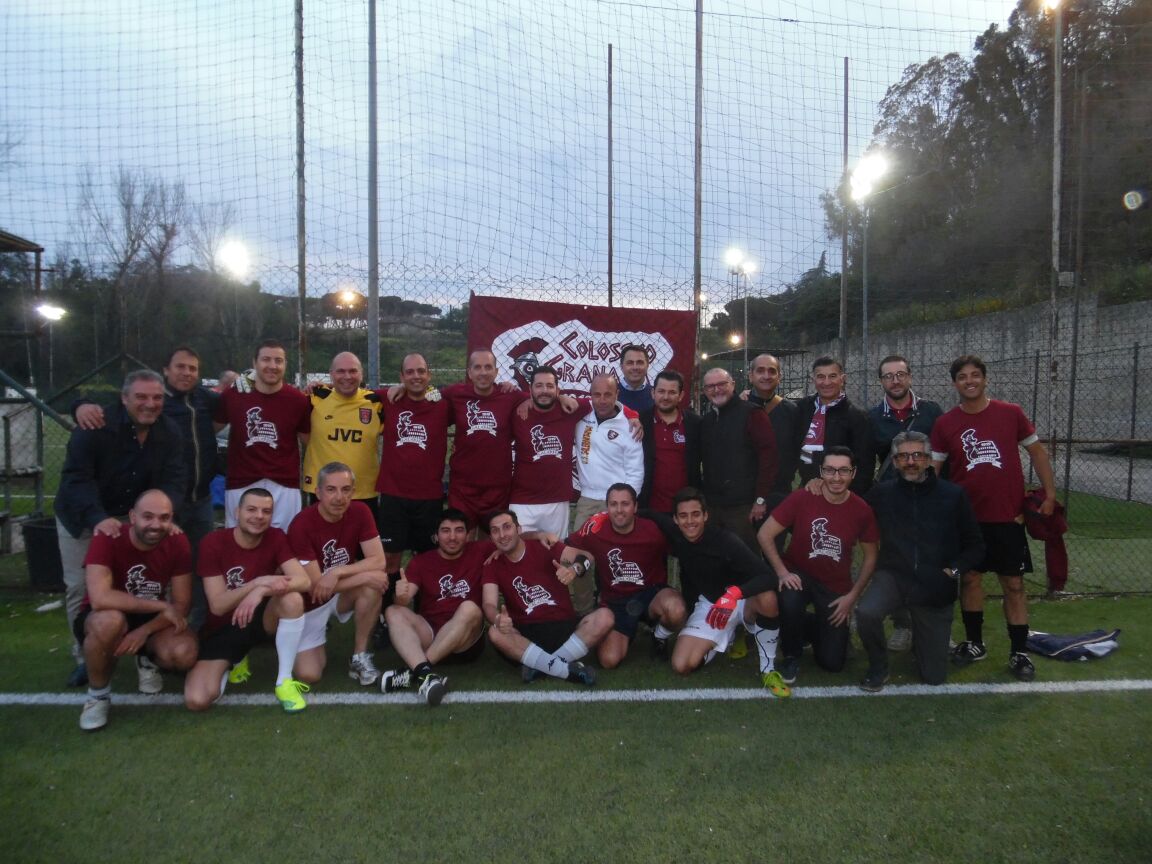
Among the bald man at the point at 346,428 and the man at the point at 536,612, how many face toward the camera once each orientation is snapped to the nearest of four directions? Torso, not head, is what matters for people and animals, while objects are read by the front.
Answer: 2

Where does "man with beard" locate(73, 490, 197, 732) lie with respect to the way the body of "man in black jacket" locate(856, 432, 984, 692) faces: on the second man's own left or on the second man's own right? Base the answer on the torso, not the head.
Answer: on the second man's own right

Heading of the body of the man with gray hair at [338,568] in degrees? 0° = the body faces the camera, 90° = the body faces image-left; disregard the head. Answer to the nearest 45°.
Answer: approximately 0°

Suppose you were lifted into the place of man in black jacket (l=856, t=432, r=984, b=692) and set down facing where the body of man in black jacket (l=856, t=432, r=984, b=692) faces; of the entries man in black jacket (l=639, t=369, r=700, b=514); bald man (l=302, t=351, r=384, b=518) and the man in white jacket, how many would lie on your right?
3
